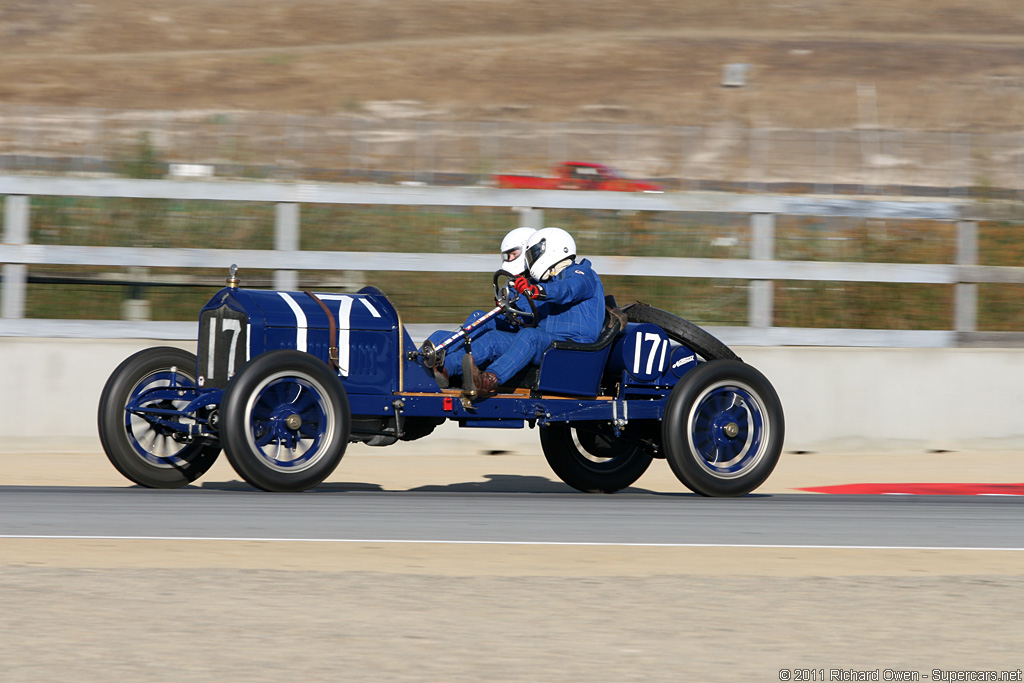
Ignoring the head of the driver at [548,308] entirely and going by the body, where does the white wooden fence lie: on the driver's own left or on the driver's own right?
on the driver's own right

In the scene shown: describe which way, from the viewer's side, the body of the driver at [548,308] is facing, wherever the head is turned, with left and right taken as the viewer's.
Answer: facing to the left of the viewer

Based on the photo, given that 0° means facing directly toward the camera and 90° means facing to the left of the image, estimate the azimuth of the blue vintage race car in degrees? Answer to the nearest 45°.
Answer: approximately 45°

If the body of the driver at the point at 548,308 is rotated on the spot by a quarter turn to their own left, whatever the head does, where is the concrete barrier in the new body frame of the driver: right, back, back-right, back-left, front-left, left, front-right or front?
back-left

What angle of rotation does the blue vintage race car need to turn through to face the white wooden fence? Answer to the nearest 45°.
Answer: approximately 135° to its right

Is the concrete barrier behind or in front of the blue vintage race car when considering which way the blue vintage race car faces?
behind
